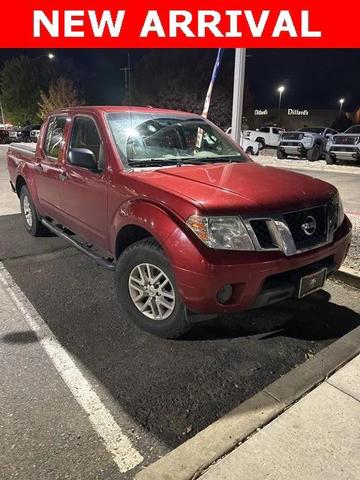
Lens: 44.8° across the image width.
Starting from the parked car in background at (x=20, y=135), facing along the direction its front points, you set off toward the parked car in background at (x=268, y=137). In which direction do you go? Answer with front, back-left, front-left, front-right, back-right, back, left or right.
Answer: left

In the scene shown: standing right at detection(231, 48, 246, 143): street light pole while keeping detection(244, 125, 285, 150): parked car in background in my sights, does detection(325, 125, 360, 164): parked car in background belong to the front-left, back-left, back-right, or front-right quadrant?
front-right

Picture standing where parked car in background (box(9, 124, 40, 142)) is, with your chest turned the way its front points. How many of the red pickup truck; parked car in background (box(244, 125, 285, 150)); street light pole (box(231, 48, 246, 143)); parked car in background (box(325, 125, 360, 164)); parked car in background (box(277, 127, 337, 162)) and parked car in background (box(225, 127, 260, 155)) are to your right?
0

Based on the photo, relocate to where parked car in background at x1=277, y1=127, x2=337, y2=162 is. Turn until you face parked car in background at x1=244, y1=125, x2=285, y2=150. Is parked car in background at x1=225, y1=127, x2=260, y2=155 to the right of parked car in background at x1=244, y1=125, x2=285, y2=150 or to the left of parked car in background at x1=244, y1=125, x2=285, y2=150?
left

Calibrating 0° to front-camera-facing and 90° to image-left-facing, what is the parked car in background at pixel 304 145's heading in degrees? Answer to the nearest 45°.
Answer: approximately 45°

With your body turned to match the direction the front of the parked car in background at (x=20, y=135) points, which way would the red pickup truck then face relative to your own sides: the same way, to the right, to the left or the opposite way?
to the left

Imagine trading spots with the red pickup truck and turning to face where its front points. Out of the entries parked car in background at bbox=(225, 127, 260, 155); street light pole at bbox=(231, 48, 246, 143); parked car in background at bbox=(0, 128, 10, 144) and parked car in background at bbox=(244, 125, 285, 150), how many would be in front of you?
0

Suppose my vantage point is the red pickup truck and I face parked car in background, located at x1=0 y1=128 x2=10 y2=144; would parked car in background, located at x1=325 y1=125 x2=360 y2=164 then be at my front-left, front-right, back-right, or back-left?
front-right

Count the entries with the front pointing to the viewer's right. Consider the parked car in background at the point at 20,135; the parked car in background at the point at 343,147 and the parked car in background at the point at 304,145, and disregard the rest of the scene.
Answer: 0

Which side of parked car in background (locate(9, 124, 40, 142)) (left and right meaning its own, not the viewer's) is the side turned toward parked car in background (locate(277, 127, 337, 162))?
left

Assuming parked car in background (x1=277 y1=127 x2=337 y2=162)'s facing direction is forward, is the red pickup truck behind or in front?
in front

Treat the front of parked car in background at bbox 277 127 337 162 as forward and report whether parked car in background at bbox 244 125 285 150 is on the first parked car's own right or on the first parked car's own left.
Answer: on the first parked car's own right

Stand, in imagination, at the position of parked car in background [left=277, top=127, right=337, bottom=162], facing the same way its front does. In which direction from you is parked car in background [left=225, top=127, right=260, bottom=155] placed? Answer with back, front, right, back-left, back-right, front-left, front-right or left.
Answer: right

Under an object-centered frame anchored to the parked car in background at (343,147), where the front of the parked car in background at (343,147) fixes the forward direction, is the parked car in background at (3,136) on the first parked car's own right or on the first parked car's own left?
on the first parked car's own right

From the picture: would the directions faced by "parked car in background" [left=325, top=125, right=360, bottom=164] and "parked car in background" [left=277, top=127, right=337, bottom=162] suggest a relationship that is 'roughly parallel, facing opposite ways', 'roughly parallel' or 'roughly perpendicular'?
roughly parallel

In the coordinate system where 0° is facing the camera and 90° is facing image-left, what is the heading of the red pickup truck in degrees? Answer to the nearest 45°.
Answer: approximately 315°

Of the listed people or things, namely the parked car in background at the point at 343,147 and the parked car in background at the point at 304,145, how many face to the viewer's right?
0

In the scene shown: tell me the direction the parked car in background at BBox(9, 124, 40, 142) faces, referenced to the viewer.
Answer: facing the viewer and to the left of the viewer

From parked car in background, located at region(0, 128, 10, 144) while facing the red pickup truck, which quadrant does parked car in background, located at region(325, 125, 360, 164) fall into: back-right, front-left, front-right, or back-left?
front-left

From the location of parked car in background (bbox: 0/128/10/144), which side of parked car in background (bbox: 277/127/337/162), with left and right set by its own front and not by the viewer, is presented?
right
